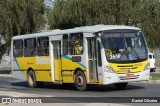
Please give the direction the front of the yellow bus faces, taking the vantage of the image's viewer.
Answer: facing the viewer and to the right of the viewer
